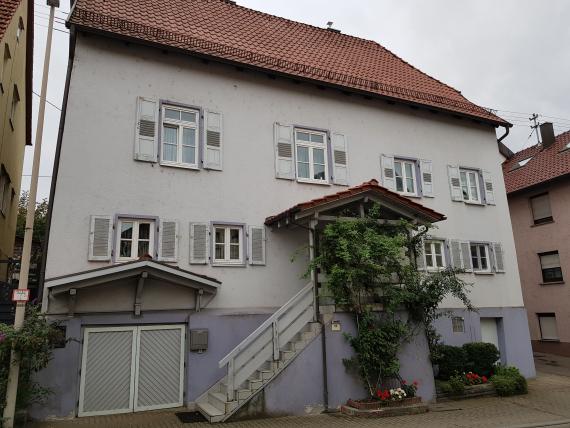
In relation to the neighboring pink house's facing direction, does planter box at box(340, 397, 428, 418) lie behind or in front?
in front

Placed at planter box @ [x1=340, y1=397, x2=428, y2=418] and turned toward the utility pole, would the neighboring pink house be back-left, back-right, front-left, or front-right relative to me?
back-right

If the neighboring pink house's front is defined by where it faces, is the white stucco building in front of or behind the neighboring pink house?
in front

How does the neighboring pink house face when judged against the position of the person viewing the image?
facing the viewer and to the left of the viewer

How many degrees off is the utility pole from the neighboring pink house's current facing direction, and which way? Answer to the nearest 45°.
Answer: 0° — it already faces it
